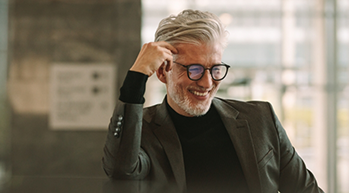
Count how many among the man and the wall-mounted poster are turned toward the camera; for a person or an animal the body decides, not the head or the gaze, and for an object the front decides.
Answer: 2

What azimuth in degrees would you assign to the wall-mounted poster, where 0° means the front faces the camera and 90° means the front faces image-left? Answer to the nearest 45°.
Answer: approximately 0°

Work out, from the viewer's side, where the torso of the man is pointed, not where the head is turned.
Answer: toward the camera

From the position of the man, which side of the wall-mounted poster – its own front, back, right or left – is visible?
front

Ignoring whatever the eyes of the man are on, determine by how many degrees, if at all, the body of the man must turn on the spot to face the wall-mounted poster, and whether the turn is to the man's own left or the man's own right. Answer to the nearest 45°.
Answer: approximately 135° to the man's own right

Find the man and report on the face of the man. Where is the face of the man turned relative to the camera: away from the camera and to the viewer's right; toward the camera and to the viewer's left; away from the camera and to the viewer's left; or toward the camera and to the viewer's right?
toward the camera and to the viewer's right
